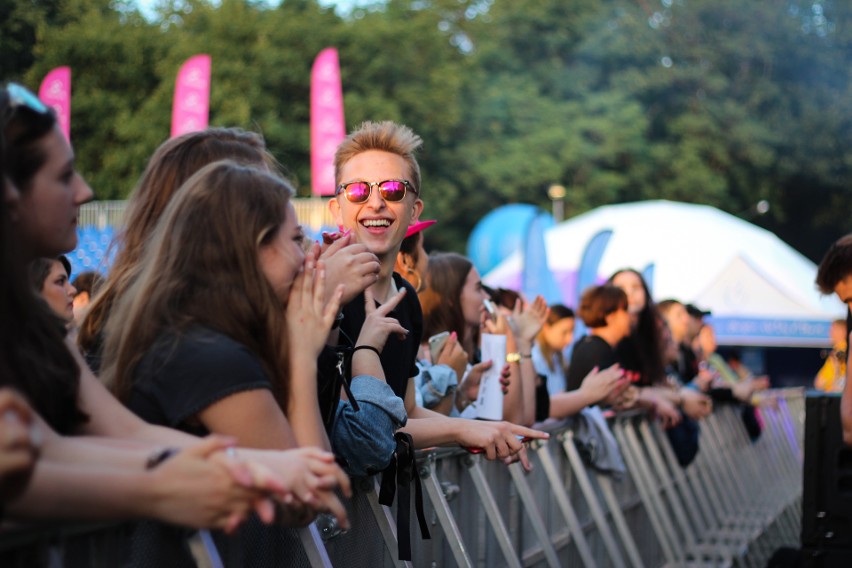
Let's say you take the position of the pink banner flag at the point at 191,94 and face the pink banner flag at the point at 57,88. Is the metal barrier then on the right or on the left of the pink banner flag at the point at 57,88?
left

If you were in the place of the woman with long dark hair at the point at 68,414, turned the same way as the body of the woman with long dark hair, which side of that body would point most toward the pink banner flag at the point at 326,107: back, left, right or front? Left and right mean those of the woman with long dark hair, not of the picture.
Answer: left

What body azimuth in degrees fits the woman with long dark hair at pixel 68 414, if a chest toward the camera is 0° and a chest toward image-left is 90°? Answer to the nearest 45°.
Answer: approximately 270°

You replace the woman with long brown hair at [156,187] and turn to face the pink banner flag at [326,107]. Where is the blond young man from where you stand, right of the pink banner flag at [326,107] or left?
right

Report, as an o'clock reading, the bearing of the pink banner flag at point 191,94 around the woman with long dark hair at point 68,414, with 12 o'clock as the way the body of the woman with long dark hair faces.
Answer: The pink banner flag is roughly at 9 o'clock from the woman with long dark hair.

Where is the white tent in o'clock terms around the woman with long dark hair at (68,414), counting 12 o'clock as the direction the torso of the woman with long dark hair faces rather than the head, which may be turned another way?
The white tent is roughly at 10 o'clock from the woman with long dark hair.

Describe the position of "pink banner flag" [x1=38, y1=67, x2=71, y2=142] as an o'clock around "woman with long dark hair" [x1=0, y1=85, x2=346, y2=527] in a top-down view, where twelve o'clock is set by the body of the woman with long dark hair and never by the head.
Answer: The pink banner flag is roughly at 9 o'clock from the woman with long dark hair.

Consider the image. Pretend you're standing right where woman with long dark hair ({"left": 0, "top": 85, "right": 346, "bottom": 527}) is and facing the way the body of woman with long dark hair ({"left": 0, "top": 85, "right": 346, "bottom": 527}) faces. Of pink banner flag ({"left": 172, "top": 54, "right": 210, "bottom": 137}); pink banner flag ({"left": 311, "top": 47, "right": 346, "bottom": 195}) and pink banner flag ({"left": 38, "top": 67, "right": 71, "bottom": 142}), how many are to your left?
3

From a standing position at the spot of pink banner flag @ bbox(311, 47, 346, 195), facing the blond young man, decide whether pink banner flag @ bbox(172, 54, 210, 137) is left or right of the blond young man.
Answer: right
